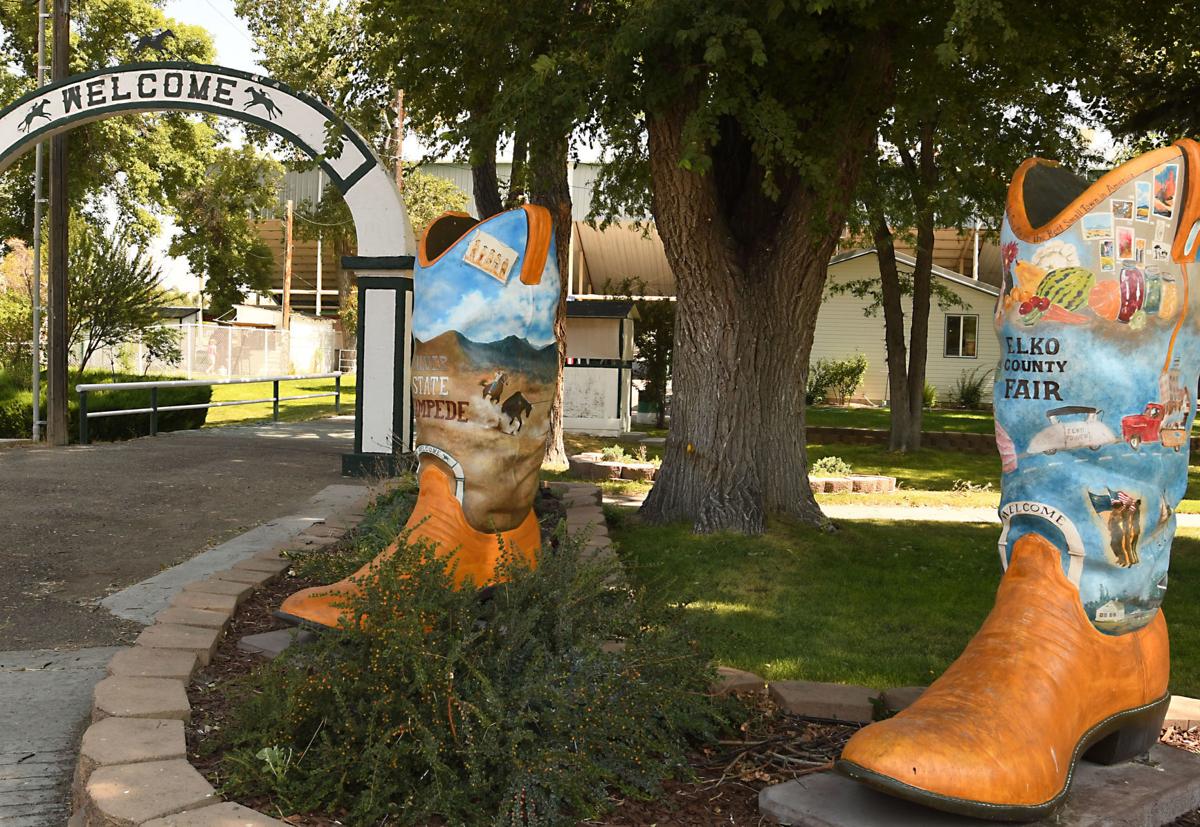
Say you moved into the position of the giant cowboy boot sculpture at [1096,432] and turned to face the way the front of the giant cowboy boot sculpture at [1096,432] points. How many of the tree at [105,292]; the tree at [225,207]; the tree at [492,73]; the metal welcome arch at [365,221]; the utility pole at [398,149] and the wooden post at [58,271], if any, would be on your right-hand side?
6

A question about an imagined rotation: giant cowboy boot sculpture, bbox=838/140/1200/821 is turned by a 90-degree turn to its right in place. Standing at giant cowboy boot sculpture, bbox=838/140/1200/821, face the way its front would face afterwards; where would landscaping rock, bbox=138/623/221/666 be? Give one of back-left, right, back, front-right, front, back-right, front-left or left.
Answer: front-left

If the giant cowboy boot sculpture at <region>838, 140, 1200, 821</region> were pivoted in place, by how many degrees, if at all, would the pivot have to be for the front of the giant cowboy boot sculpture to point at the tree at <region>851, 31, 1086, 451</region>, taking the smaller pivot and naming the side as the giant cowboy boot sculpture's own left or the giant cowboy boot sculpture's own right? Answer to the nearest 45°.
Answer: approximately 135° to the giant cowboy boot sculpture's own right

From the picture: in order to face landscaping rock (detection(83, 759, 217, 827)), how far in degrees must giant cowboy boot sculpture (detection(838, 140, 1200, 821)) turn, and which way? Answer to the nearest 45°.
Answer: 0° — it already faces it

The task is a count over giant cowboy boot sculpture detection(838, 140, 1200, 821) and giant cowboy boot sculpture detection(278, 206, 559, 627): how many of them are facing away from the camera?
0

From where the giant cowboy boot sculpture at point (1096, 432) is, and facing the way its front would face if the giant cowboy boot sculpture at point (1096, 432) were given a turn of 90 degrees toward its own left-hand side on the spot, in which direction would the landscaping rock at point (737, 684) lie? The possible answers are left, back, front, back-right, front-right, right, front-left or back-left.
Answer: back-right

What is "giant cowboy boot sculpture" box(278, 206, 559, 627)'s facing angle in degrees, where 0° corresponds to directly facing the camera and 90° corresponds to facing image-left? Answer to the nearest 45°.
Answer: approximately 45°

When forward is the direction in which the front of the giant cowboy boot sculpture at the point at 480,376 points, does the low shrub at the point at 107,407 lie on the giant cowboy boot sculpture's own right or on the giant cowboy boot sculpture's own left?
on the giant cowboy boot sculpture's own right

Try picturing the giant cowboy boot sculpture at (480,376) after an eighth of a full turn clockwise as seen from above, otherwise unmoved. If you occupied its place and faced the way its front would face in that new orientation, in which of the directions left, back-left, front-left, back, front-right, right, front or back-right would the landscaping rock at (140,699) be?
front-left

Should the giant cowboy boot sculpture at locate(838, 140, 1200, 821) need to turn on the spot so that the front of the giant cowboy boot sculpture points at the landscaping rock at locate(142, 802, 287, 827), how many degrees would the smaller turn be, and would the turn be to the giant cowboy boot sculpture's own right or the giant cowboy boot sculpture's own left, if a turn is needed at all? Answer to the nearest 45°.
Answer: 0° — it already faces it

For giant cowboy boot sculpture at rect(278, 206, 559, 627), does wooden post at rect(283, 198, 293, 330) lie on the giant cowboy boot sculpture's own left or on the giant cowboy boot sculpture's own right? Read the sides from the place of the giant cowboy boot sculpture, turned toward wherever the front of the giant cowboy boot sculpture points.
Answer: on the giant cowboy boot sculpture's own right

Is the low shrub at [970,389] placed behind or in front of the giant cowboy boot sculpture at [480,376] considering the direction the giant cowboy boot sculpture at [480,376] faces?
behind

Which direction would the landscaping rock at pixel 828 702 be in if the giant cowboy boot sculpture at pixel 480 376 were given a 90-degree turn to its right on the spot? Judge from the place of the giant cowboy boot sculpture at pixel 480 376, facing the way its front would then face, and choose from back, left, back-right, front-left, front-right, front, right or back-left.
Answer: back

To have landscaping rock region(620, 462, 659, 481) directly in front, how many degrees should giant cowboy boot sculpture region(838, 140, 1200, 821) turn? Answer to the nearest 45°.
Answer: approximately 90° to its right

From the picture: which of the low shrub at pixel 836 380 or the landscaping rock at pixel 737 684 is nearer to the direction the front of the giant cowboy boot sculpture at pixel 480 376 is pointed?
the landscaping rock

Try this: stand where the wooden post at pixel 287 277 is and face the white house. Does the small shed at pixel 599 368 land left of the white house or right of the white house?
right
